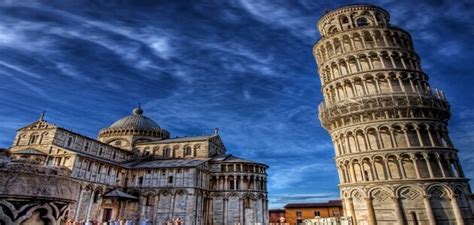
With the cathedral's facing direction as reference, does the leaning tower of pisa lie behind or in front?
behind

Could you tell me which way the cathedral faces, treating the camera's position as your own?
facing away from the viewer and to the left of the viewer
